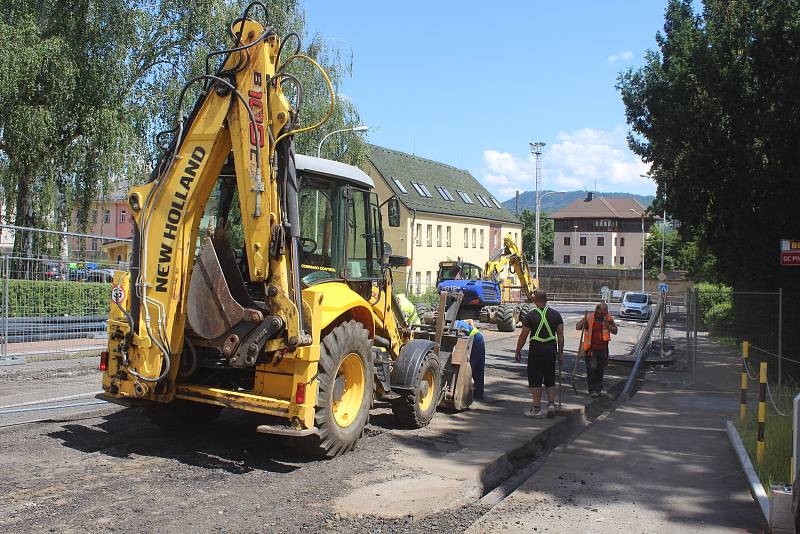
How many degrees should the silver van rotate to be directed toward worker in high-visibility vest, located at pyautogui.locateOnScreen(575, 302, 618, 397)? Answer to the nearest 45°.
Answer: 0° — it already faces them

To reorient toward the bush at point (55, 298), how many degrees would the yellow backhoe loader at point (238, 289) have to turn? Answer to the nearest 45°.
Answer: approximately 90° to its left

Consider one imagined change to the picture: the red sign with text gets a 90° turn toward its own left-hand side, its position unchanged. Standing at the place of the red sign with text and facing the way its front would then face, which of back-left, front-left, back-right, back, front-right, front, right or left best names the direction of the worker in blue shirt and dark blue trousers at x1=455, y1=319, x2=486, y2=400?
back-right

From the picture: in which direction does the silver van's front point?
toward the camera

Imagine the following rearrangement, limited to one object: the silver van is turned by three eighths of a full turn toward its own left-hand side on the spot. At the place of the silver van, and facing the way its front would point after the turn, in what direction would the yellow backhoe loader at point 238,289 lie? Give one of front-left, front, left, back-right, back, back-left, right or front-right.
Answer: back-right

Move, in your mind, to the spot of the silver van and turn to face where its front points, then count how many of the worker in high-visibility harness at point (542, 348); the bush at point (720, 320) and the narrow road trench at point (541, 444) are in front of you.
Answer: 3

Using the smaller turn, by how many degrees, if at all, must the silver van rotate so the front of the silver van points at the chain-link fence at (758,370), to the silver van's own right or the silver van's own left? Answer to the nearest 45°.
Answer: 0° — it already faces it

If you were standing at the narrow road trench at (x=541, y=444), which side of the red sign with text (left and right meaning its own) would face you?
front

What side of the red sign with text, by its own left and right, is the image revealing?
front

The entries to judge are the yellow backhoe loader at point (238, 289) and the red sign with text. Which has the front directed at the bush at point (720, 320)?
the yellow backhoe loader

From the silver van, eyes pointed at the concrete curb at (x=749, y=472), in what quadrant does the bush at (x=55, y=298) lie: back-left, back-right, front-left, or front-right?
front-right

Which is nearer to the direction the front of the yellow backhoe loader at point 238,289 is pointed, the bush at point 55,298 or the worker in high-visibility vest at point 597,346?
the worker in high-visibility vest

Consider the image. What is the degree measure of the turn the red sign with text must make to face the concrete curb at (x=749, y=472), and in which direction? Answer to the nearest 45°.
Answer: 0° — it already faces it

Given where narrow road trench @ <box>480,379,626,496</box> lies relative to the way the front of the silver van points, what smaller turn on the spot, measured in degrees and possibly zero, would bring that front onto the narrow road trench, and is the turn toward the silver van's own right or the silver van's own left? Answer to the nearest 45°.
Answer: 0° — it already faces it

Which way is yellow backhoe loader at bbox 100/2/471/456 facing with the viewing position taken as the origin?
facing away from the viewer and to the right of the viewer

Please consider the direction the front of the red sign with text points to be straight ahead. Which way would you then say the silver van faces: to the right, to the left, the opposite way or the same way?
the same way

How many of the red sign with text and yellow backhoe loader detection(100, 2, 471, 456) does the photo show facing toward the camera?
1
